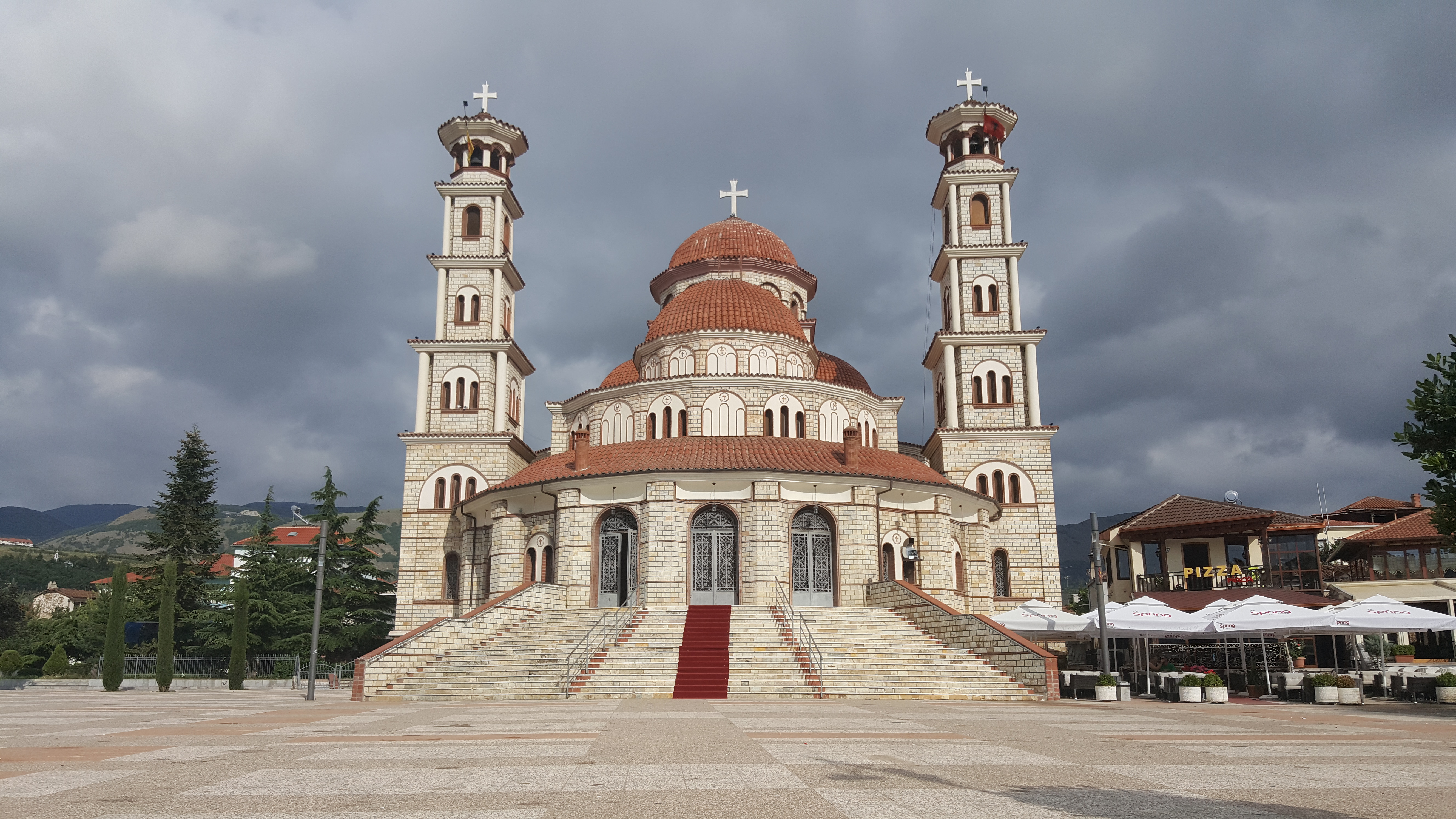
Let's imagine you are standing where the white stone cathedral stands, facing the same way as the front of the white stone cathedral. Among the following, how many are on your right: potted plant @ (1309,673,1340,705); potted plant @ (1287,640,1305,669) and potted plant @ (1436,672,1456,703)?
0

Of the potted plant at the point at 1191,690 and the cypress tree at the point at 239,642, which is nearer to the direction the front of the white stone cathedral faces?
the potted plant

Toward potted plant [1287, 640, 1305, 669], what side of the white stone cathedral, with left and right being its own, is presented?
left

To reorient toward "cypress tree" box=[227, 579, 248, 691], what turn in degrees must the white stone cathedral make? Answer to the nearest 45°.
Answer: approximately 90° to its right

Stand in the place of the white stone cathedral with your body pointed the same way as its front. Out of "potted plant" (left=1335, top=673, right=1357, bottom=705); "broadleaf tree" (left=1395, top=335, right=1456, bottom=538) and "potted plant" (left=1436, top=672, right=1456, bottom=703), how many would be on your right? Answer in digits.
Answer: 0

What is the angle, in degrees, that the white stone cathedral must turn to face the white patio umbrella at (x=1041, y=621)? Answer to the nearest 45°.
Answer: approximately 45° to its left

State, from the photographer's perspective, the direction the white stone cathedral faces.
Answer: facing the viewer

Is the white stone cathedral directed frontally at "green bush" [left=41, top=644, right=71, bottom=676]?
no

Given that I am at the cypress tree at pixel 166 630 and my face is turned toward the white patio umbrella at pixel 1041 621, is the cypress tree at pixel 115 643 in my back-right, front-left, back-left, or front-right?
back-right

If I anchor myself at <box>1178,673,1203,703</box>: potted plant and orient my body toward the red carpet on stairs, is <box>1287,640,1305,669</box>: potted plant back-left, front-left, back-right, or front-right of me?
back-right

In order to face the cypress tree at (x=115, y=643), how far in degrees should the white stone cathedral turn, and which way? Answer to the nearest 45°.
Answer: approximately 90° to its right

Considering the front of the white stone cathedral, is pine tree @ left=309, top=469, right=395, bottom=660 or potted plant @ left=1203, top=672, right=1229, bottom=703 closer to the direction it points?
the potted plant

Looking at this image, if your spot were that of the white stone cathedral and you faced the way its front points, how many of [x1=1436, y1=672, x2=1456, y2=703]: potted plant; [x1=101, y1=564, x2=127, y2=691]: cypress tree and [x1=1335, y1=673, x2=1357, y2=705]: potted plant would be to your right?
1

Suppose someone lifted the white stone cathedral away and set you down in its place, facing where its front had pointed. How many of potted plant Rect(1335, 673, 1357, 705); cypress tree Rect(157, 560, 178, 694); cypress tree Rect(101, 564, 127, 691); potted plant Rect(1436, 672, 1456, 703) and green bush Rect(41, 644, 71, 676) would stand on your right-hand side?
3

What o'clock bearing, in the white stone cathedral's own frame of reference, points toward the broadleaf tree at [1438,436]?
The broadleaf tree is roughly at 11 o'clock from the white stone cathedral.

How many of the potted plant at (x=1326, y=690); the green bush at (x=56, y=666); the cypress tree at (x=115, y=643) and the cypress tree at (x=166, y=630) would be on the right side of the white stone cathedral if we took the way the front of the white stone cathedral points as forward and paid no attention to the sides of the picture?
3

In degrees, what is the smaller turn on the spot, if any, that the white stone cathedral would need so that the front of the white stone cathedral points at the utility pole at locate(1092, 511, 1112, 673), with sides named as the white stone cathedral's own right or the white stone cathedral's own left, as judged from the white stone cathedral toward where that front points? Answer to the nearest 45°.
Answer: approximately 45° to the white stone cathedral's own left

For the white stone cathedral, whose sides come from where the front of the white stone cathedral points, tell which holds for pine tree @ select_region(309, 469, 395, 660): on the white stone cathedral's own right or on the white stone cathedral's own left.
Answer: on the white stone cathedral's own right

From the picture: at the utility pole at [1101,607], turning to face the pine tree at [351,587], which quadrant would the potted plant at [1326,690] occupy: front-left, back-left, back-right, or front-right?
back-right
